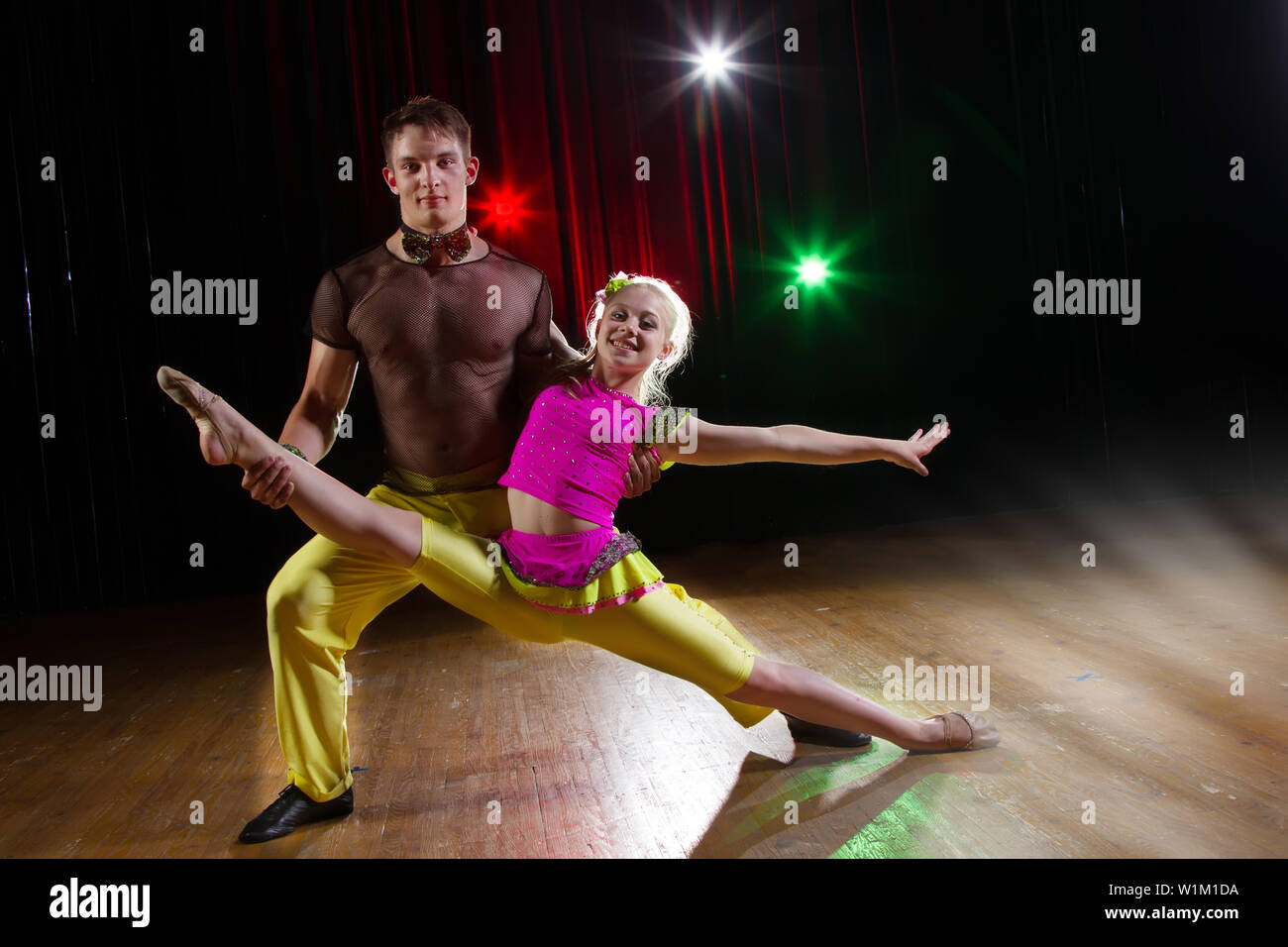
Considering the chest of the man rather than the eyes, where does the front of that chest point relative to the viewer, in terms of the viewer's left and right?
facing the viewer

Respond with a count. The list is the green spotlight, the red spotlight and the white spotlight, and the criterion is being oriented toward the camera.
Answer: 3

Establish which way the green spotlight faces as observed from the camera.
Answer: facing the viewer

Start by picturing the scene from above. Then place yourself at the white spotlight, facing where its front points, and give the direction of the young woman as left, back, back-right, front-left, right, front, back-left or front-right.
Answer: front

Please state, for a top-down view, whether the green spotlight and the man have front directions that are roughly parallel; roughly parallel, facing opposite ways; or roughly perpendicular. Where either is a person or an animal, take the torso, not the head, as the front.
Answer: roughly parallel

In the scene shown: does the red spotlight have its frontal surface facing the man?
yes

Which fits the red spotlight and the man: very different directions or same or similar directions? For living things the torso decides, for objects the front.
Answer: same or similar directions

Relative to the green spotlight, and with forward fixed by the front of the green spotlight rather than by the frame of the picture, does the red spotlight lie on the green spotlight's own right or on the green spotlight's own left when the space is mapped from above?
on the green spotlight's own right

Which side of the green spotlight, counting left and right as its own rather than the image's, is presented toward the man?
front

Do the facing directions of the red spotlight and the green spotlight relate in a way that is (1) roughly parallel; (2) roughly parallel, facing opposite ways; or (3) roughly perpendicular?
roughly parallel

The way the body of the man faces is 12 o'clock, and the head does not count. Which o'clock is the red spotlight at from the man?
The red spotlight is roughly at 6 o'clock from the man.

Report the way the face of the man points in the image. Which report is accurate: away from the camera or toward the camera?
toward the camera
